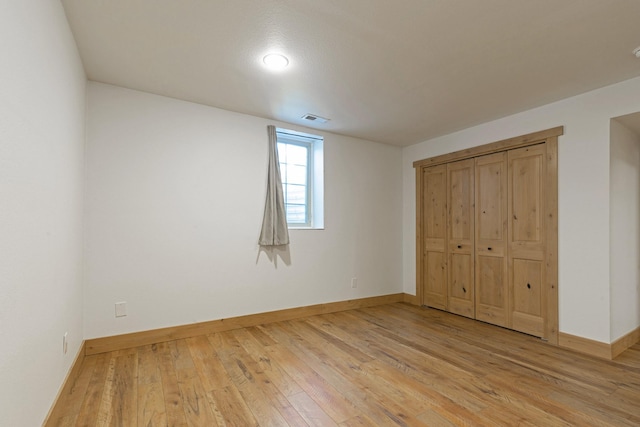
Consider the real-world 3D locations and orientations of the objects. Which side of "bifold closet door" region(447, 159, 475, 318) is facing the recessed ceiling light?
front

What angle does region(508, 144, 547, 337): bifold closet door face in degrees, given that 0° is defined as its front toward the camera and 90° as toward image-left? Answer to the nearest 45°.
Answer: approximately 45°

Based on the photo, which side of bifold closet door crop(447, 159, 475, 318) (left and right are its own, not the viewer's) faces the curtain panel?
front

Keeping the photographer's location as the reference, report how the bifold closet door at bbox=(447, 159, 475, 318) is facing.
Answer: facing the viewer and to the left of the viewer

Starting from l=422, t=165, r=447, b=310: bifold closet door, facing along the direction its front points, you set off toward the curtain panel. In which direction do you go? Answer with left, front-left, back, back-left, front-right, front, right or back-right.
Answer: front

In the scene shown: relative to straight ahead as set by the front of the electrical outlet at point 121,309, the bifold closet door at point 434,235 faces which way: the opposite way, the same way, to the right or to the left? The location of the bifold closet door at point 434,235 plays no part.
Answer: to the right

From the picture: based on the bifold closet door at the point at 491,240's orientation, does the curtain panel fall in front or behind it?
in front

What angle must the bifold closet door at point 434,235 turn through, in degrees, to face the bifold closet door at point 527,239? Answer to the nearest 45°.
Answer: approximately 90° to its left

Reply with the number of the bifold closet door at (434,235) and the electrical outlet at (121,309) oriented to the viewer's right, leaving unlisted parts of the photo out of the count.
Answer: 0
